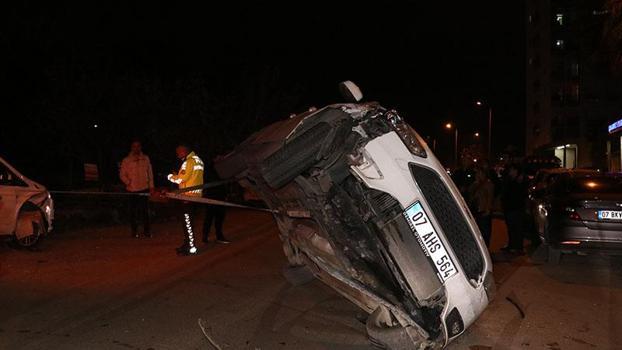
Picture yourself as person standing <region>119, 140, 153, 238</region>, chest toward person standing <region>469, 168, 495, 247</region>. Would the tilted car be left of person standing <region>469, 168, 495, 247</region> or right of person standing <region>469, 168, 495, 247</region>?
right

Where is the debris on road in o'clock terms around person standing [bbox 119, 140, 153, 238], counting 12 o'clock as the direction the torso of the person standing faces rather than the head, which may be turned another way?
The debris on road is roughly at 12 o'clock from the person standing.

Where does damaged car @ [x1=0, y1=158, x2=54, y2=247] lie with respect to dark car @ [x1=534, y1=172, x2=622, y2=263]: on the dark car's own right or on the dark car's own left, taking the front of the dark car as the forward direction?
on the dark car's own left

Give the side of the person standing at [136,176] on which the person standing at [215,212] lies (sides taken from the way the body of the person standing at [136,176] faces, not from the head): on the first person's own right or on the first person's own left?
on the first person's own left

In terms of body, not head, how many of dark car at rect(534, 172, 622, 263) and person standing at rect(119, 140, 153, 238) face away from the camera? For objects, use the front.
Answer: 1

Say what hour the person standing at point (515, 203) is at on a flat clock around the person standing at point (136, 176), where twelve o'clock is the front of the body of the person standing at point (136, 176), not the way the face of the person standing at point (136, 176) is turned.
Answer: the person standing at point (515, 203) is roughly at 10 o'clock from the person standing at point (136, 176).

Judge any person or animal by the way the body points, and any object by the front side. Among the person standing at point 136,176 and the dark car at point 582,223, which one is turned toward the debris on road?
the person standing

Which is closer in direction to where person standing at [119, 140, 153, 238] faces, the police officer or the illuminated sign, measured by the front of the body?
the police officer

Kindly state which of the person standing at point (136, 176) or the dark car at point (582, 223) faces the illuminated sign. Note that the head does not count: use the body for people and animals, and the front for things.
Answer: the dark car

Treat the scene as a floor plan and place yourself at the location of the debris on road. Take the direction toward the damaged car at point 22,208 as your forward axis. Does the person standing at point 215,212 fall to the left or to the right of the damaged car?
right

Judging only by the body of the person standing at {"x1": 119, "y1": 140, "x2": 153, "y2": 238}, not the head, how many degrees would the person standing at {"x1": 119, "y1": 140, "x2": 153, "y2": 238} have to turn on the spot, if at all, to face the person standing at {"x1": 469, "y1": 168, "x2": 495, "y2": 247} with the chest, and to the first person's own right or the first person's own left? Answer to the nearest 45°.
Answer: approximately 45° to the first person's own left

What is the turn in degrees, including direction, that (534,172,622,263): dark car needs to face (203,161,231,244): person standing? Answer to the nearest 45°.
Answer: approximately 90° to its left

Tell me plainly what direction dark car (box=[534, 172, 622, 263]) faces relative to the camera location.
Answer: facing away from the viewer

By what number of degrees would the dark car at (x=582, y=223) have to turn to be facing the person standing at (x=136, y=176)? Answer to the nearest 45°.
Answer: approximately 90° to its left

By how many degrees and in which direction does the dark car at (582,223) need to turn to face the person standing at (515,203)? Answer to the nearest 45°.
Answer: approximately 45° to its left

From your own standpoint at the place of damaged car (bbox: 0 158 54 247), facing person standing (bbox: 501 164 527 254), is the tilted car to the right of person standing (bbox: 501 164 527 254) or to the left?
right
